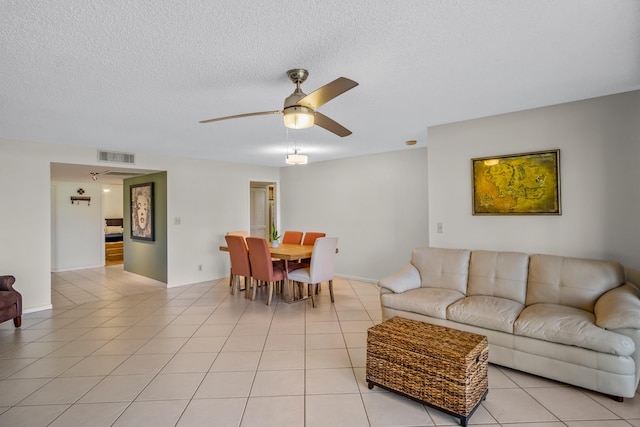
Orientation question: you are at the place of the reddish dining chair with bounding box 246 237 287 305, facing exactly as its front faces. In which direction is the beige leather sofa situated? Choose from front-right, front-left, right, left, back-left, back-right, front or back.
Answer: right

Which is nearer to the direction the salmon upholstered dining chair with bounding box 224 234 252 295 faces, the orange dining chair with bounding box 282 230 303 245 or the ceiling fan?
the orange dining chair

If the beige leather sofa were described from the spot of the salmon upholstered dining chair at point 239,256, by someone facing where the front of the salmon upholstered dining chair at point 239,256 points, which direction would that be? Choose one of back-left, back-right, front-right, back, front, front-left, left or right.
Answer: right

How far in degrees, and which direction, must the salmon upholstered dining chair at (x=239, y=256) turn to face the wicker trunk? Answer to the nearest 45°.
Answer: approximately 135° to its right

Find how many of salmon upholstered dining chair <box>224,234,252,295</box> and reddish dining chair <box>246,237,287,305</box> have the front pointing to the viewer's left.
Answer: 0

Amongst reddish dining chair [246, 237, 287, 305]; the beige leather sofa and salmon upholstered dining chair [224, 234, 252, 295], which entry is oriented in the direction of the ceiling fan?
the beige leather sofa

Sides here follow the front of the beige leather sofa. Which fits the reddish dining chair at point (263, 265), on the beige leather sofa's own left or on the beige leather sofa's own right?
on the beige leather sofa's own right

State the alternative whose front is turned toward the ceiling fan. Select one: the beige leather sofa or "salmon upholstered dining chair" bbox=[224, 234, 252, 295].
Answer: the beige leather sofa

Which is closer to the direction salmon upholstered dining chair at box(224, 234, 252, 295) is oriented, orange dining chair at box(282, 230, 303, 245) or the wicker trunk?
the orange dining chair

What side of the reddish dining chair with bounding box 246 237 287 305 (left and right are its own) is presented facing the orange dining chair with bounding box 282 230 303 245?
front

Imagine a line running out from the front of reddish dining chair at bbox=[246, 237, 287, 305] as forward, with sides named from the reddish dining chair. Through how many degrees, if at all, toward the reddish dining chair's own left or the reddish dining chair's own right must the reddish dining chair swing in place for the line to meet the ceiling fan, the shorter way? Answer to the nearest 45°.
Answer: approximately 135° to the reddish dining chair's own right

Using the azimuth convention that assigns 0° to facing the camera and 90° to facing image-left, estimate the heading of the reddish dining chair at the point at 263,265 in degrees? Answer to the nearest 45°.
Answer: approximately 225°

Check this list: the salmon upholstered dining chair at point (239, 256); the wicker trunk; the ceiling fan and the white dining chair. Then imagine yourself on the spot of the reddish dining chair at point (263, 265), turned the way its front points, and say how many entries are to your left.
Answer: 1

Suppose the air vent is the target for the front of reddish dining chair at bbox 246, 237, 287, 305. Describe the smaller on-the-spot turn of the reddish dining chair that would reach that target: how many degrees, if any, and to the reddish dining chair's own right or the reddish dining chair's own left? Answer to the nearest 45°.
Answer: approximately 135° to the reddish dining chair's own left

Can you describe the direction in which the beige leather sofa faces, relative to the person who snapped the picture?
facing the viewer and to the left of the viewer

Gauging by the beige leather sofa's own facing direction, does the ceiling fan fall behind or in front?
in front
